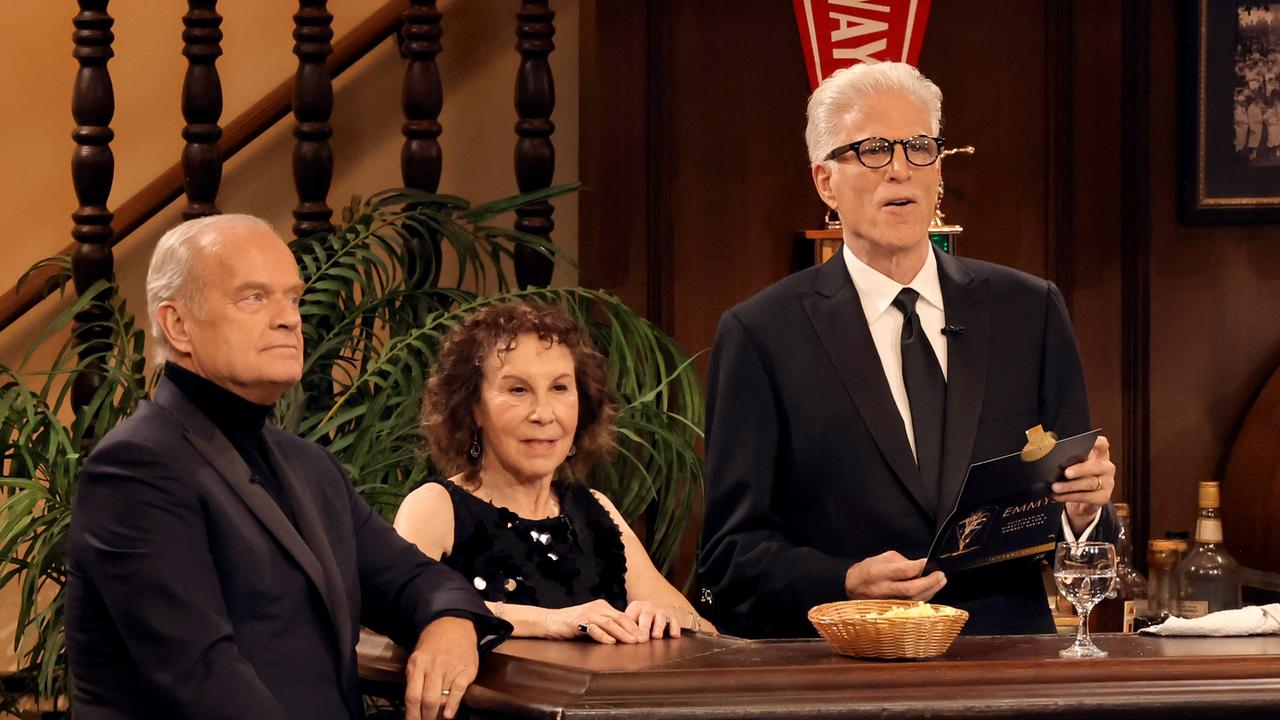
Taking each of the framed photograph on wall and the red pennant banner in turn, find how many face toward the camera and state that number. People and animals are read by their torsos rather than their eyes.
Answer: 2

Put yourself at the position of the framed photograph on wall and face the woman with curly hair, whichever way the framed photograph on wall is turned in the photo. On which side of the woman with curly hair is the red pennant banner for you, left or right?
right

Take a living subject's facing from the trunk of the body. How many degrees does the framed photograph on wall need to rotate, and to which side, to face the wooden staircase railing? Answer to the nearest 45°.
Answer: approximately 90° to its right

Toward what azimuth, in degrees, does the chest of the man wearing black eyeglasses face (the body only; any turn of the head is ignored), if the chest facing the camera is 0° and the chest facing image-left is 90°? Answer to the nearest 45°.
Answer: approximately 315°

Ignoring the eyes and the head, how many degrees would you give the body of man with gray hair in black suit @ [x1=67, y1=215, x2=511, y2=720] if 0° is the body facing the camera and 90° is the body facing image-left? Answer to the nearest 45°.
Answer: approximately 315°

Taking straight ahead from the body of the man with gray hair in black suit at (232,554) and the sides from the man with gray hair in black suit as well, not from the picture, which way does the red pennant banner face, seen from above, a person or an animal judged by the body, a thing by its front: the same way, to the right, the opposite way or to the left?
to the right

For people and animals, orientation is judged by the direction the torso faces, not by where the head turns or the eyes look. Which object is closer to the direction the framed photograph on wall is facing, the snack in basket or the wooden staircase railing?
the snack in basket

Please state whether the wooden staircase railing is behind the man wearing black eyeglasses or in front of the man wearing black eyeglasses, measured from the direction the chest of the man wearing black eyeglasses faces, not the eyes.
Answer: behind

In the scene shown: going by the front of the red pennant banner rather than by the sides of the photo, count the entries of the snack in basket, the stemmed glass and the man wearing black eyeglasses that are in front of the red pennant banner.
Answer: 3

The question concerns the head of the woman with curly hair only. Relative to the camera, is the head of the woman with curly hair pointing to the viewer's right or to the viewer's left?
to the viewer's right

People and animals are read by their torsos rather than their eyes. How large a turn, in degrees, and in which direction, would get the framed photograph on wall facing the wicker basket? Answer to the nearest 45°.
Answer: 0° — it already faces it
